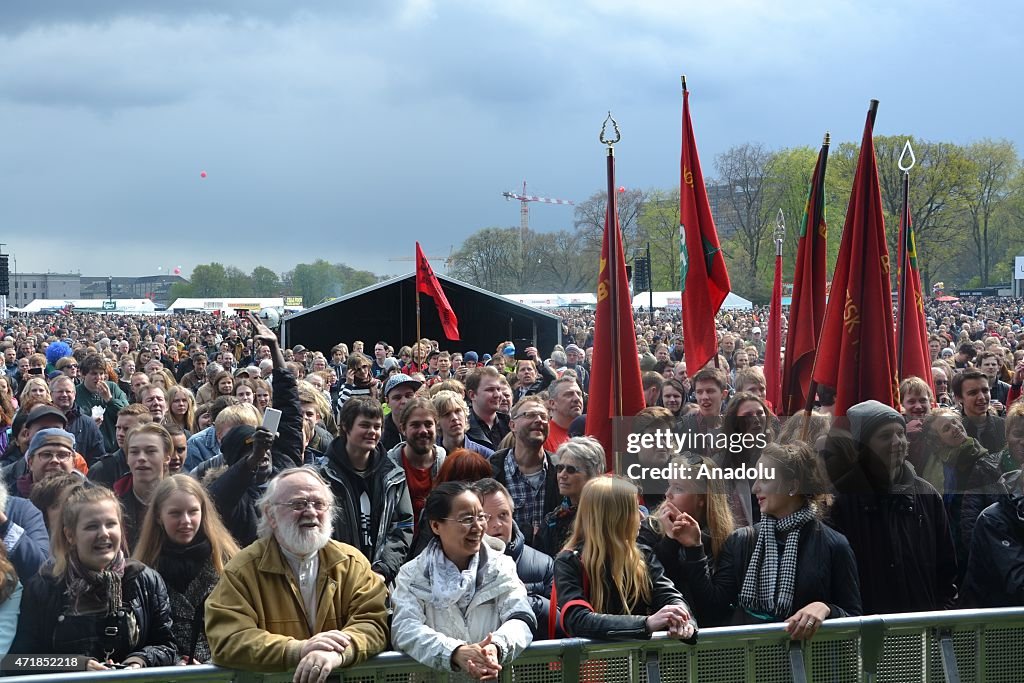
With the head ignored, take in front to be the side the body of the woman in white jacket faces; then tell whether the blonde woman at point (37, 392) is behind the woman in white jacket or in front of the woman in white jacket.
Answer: behind

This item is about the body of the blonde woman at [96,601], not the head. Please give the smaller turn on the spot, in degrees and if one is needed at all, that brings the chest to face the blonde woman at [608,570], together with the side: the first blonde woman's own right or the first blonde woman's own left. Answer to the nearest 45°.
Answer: approximately 90° to the first blonde woman's own left

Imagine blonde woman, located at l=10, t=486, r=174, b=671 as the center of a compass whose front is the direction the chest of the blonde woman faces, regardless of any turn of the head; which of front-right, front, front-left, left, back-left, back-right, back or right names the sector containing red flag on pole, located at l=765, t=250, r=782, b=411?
back-left

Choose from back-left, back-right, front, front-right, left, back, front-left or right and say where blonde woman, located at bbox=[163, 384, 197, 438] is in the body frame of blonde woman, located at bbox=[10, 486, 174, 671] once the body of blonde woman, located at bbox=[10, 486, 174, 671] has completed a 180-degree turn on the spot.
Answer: front

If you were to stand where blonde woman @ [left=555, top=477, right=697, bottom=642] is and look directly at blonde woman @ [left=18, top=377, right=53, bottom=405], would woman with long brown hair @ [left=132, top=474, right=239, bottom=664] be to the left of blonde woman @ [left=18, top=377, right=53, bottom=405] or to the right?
left

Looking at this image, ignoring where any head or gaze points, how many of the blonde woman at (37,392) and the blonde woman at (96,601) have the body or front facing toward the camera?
2

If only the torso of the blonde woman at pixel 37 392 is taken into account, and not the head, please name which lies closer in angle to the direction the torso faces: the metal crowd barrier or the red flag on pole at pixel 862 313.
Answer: the metal crowd barrier

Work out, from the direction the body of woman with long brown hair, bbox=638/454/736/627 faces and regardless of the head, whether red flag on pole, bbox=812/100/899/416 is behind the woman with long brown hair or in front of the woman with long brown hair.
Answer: behind
